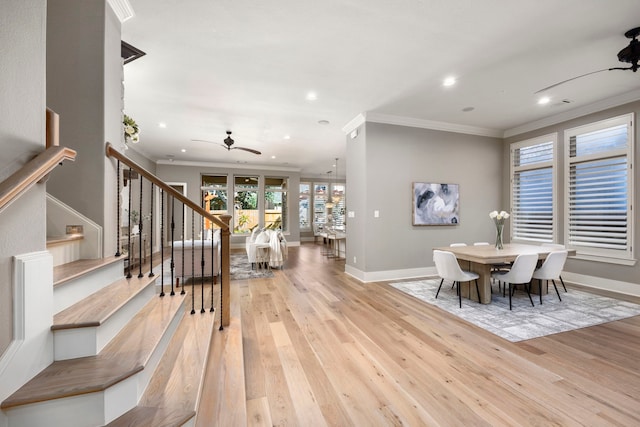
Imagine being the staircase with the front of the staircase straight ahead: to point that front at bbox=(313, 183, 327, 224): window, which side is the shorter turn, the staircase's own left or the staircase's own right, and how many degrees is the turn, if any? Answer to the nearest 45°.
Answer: approximately 90° to the staircase's own left

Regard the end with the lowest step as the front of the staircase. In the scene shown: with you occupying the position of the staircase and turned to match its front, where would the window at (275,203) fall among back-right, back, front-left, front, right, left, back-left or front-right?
left

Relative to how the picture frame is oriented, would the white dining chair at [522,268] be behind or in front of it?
in front

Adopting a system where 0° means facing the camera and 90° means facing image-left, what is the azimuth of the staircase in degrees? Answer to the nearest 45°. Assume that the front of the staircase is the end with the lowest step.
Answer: approximately 315°

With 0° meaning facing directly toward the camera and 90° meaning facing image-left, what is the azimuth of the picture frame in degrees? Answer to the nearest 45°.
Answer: approximately 315°

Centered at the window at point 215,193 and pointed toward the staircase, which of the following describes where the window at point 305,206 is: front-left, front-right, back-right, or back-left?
back-left

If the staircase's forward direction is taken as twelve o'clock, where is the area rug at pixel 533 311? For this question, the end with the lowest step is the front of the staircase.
The area rug is roughly at 11 o'clock from the staircase.

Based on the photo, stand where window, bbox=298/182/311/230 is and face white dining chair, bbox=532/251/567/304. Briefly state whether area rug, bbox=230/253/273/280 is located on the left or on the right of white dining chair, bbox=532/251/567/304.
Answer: right

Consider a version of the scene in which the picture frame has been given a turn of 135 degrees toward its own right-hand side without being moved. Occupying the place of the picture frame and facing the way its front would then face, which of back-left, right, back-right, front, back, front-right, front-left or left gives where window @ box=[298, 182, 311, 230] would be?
front-right

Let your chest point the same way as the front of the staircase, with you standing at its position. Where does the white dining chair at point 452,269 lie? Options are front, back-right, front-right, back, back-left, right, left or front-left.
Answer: front-left

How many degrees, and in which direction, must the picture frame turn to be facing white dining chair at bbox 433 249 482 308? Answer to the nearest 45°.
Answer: approximately 45° to its right

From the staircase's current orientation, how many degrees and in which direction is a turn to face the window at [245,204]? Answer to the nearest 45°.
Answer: approximately 90° to its left

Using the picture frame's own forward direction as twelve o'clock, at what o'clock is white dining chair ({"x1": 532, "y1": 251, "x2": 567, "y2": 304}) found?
The white dining chair is roughly at 12 o'clock from the picture frame.

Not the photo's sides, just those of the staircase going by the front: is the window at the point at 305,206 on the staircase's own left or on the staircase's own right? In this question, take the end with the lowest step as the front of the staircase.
on the staircase's own left

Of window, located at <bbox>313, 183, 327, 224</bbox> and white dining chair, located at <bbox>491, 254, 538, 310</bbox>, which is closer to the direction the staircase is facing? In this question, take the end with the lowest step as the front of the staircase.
the white dining chair

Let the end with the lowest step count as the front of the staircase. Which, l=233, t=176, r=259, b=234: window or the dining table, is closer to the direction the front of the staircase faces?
the dining table
